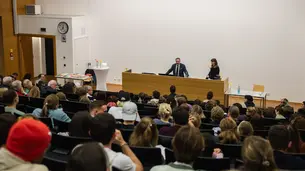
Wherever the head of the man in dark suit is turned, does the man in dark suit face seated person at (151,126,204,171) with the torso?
yes

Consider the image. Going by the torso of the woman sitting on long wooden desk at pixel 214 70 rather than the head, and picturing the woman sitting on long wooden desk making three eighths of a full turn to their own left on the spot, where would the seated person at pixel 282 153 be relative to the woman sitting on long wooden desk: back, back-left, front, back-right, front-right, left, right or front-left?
right

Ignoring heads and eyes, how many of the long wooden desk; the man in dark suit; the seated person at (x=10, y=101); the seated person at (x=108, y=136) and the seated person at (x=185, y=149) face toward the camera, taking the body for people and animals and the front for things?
2

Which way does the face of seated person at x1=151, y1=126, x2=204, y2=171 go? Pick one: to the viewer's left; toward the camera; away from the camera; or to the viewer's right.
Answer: away from the camera

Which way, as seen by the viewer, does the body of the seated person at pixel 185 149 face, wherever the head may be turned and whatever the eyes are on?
away from the camera

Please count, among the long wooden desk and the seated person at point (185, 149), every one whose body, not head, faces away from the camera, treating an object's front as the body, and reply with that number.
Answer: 1

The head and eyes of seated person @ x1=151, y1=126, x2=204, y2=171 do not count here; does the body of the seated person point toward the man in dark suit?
yes

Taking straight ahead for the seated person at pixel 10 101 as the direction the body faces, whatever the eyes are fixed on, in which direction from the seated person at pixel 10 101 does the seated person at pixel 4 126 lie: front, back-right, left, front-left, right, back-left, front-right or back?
back-right

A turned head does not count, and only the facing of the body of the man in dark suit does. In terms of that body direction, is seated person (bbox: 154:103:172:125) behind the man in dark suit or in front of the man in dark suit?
in front

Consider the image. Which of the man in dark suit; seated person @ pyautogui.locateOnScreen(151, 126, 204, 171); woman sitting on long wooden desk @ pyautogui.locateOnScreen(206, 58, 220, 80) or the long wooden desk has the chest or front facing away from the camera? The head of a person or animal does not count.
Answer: the seated person @ pyautogui.locateOnScreen(151, 126, 204, 171)

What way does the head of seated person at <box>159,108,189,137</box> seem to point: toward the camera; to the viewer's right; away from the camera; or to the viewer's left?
away from the camera

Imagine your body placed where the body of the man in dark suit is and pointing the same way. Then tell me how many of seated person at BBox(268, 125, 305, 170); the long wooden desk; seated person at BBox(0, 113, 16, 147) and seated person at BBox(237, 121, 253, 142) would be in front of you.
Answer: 4

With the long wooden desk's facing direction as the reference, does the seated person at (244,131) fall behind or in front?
in front
